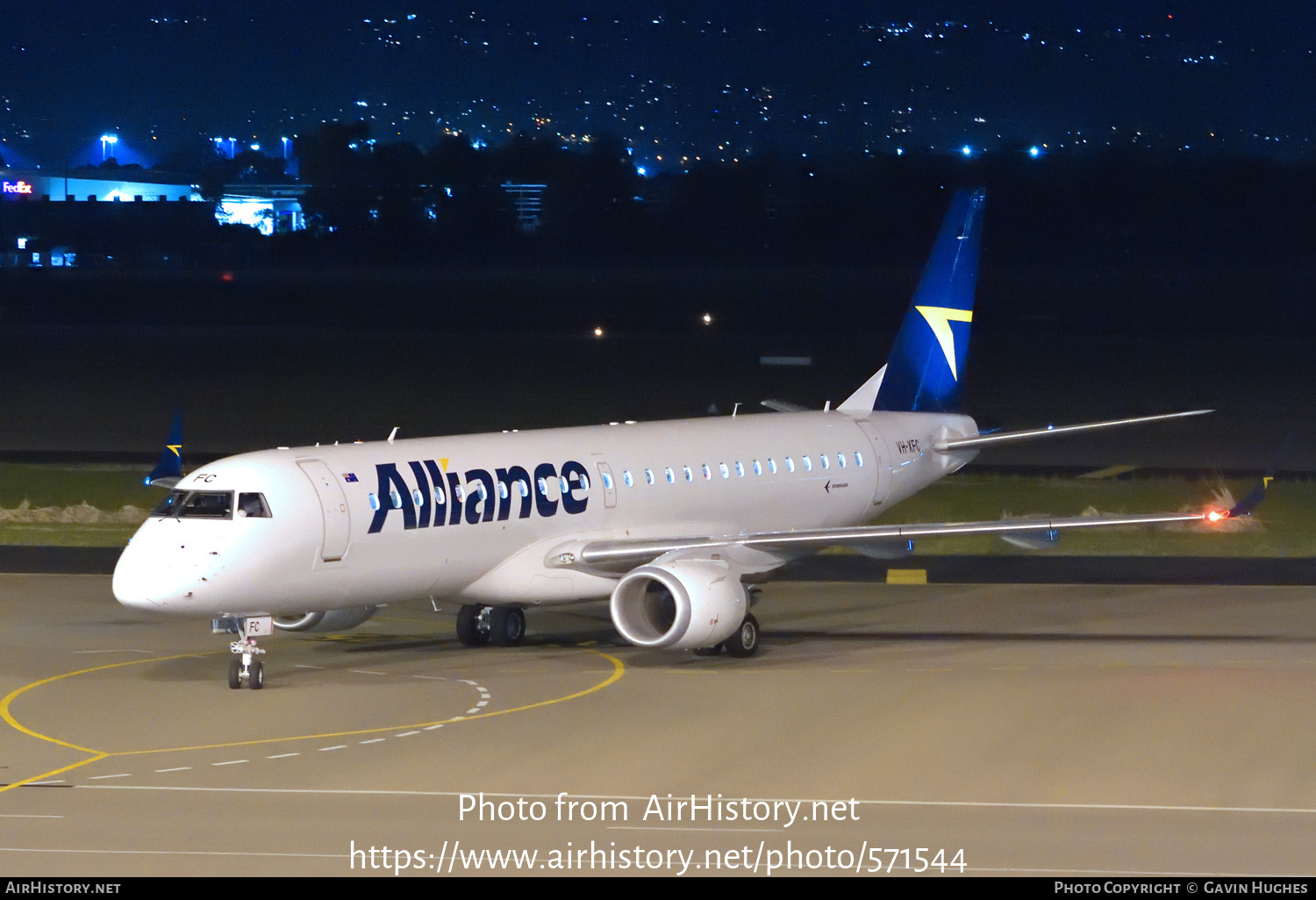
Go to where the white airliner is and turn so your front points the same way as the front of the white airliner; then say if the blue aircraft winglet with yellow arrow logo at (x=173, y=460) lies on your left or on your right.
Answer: on your right

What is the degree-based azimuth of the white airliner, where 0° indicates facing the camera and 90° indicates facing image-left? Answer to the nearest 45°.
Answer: approximately 45°
